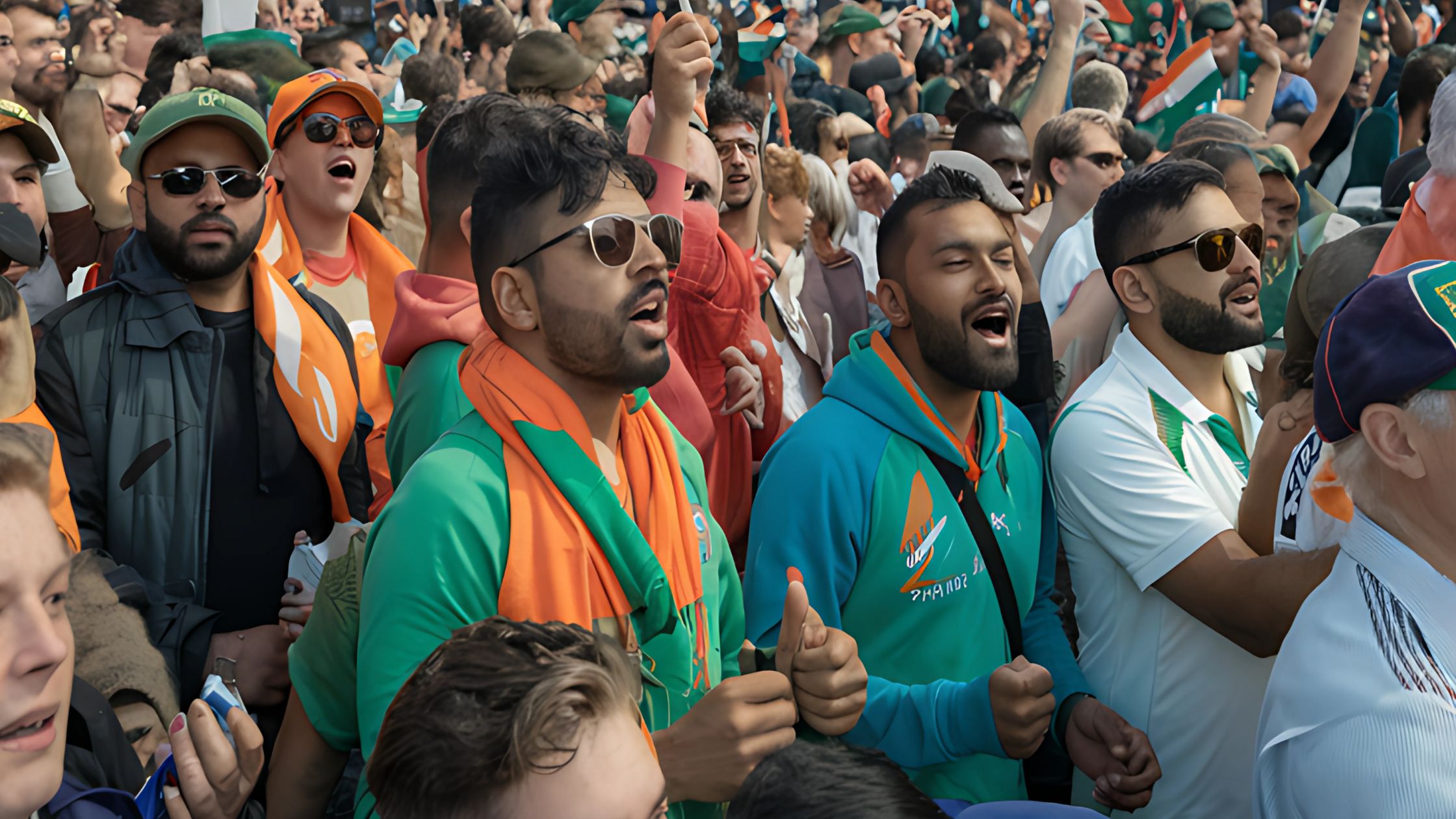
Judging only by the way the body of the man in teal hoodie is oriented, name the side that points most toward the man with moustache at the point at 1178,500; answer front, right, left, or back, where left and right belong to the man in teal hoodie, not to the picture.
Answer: left

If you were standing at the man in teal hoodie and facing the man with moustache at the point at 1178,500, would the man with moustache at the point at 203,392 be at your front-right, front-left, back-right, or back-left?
back-left

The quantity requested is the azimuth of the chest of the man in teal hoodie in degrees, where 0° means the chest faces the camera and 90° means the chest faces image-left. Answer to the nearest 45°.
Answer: approximately 315°

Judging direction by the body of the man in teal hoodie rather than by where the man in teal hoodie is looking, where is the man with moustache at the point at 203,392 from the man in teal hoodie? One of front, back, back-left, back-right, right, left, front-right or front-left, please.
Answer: back-right

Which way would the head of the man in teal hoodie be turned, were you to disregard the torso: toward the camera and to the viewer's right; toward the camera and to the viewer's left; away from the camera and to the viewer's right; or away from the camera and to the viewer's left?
toward the camera and to the viewer's right
